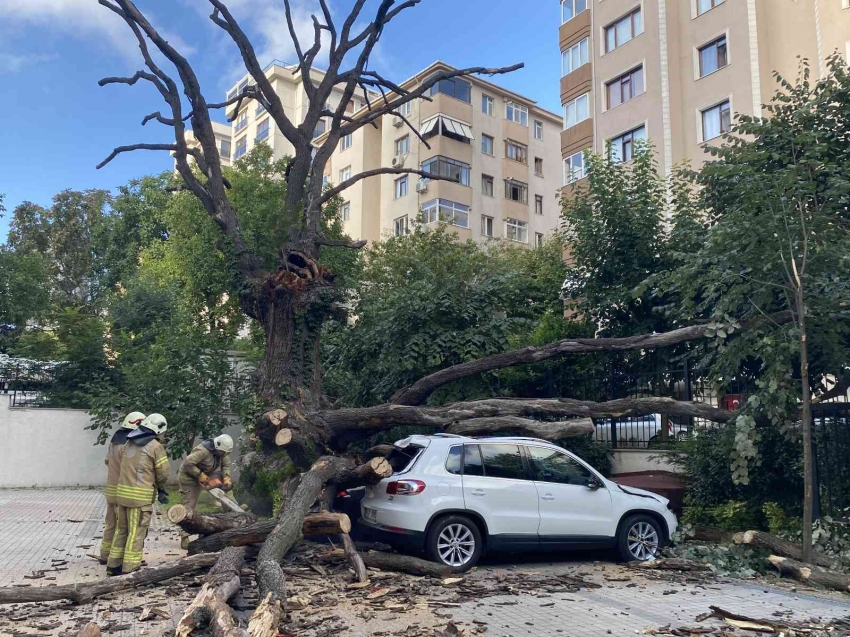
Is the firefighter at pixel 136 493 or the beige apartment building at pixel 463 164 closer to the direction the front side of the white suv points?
the beige apartment building

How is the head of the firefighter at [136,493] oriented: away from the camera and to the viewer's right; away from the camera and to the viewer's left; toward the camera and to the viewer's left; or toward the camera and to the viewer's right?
away from the camera and to the viewer's right

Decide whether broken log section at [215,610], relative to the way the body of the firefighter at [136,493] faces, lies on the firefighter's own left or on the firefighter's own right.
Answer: on the firefighter's own right

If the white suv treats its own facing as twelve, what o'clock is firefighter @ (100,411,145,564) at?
The firefighter is roughly at 7 o'clock from the white suv.

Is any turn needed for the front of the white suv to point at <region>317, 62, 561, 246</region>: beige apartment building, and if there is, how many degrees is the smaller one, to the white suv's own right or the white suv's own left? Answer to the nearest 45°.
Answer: approximately 45° to the white suv's own left

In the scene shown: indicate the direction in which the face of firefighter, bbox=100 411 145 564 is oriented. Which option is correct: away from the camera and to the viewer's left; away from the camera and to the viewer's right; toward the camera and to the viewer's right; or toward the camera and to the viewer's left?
away from the camera and to the viewer's right

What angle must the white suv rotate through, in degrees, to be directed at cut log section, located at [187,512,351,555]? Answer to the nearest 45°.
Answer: approximately 180°

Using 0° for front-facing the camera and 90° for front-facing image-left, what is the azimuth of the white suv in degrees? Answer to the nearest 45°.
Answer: approximately 225°

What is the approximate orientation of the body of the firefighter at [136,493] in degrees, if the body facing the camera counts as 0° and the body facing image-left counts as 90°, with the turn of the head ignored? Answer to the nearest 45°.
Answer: approximately 225°
